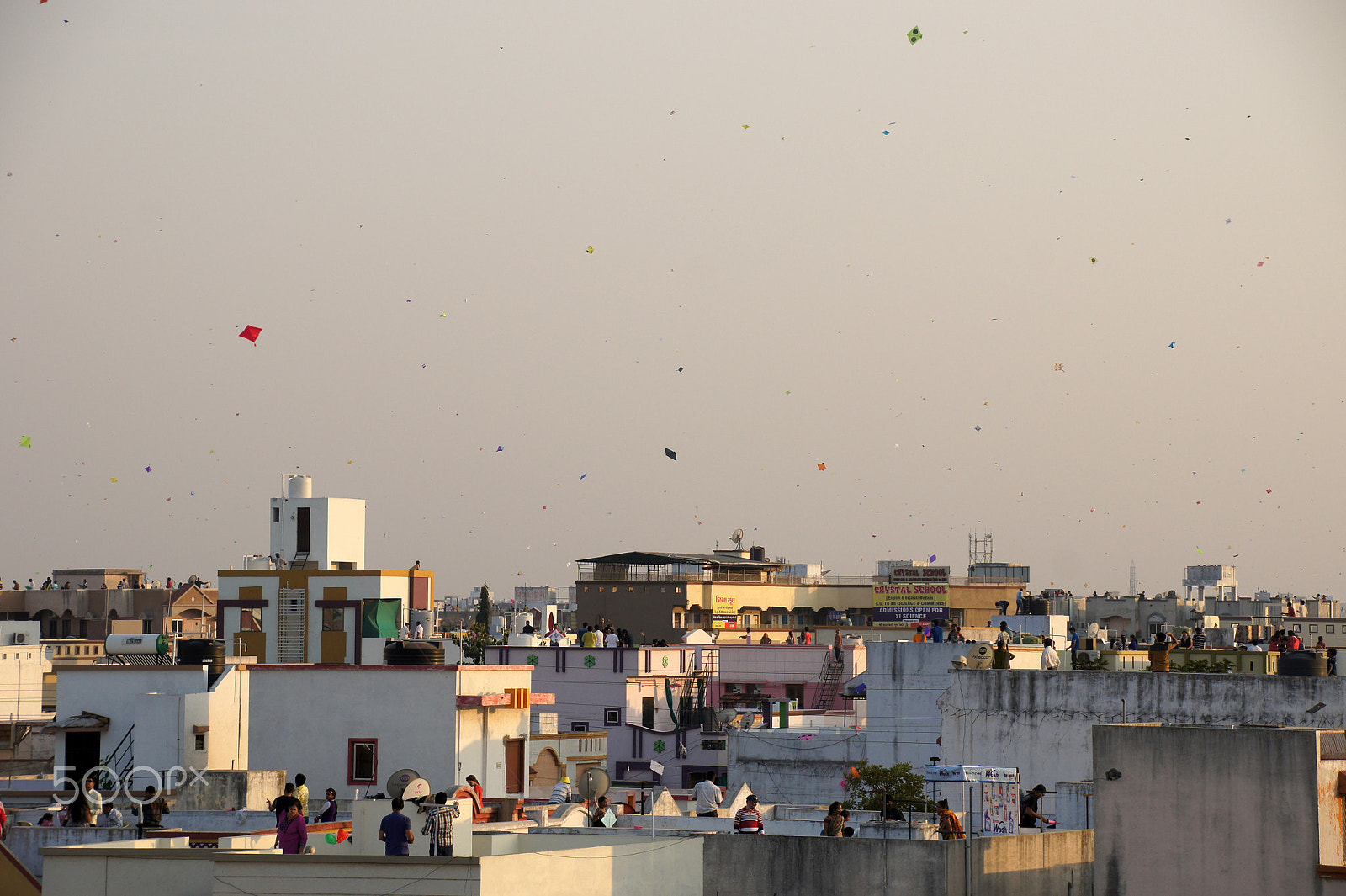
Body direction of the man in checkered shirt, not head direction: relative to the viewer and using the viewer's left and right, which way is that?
facing away from the viewer

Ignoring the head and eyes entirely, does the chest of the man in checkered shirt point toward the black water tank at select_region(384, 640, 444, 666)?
yes

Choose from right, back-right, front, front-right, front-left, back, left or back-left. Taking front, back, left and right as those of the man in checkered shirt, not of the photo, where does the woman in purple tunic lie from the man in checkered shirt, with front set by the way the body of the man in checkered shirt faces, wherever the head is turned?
front-left

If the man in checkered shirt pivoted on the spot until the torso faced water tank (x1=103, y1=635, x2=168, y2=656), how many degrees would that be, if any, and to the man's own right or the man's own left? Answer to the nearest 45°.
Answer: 0° — they already face it

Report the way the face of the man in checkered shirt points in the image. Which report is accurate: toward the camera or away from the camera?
away from the camera

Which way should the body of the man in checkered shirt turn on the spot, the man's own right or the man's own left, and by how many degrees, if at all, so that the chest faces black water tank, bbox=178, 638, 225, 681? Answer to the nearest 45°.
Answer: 0° — they already face it

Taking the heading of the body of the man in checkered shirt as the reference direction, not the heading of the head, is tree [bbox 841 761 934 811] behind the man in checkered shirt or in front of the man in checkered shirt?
in front

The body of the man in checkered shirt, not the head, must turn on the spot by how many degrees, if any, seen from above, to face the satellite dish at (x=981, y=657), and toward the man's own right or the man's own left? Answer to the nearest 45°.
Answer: approximately 45° to the man's own right

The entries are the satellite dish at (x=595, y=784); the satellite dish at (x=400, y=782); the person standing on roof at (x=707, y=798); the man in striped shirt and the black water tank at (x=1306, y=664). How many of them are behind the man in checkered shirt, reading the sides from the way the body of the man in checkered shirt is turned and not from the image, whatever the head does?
0

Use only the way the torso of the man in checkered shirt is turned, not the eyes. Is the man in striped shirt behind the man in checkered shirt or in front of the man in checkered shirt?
in front

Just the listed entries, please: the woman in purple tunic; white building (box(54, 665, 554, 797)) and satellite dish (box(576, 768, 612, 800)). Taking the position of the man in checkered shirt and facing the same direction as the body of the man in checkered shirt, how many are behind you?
0

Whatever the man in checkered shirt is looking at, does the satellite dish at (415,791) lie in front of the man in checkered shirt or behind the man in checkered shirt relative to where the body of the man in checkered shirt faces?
in front

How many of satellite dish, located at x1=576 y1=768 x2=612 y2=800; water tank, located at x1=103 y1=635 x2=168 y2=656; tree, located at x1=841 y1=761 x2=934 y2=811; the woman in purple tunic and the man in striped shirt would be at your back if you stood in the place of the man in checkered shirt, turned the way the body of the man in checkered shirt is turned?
0

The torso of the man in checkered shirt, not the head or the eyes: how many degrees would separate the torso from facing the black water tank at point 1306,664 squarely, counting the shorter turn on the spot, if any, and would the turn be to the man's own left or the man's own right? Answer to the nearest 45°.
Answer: approximately 45° to the man's own right
